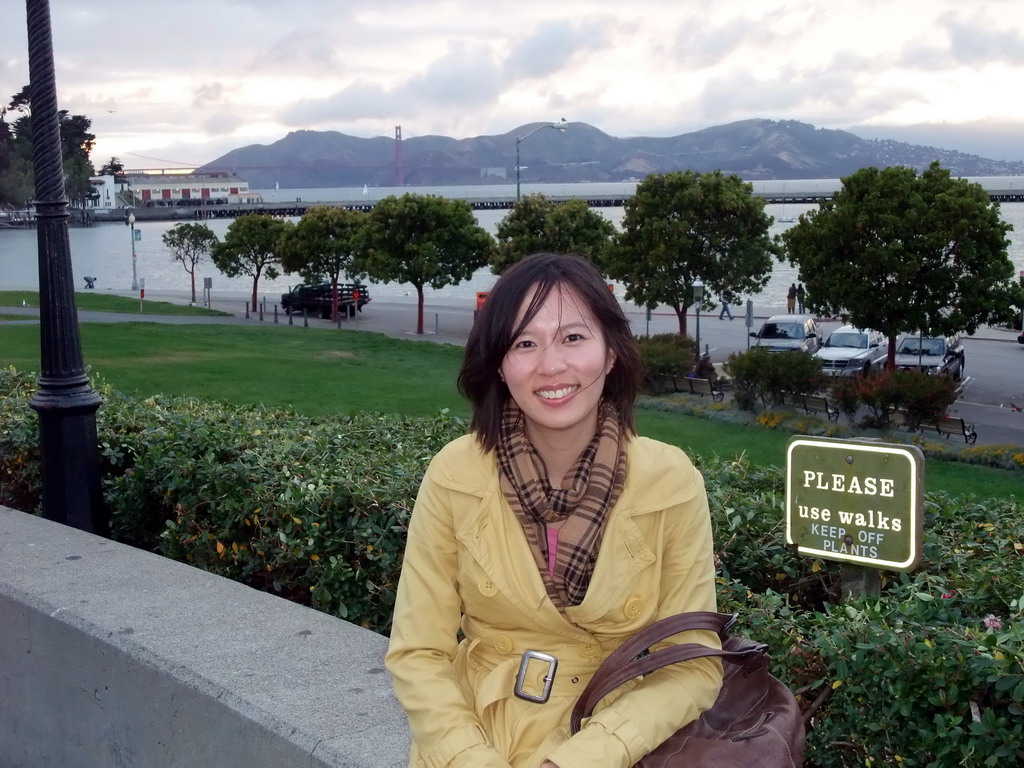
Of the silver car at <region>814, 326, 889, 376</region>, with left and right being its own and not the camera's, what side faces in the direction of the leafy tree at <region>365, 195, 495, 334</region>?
right

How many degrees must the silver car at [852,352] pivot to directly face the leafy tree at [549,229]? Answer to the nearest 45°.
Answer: approximately 90° to its right

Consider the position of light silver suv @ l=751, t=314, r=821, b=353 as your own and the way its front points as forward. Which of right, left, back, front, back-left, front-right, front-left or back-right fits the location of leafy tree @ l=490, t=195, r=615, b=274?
right

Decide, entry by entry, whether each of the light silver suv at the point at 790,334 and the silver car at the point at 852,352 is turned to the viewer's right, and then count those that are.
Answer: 0

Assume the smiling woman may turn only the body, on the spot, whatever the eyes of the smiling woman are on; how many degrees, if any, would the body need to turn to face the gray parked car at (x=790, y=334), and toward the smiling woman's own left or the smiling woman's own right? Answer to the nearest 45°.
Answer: approximately 180°

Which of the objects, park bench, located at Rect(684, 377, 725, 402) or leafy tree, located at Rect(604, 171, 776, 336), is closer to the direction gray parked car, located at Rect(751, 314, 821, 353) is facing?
the park bench

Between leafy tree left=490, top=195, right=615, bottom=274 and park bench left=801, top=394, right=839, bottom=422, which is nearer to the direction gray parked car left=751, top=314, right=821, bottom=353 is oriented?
the park bench

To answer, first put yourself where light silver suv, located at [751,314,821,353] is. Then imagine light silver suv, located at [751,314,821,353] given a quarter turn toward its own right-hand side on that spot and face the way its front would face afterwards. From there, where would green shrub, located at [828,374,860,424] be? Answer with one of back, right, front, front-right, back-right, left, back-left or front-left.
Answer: back-left

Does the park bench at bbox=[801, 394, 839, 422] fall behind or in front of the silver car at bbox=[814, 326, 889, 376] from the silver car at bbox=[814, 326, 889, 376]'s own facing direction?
in front

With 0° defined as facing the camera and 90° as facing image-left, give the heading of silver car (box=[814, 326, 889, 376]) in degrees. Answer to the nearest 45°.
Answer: approximately 45°
